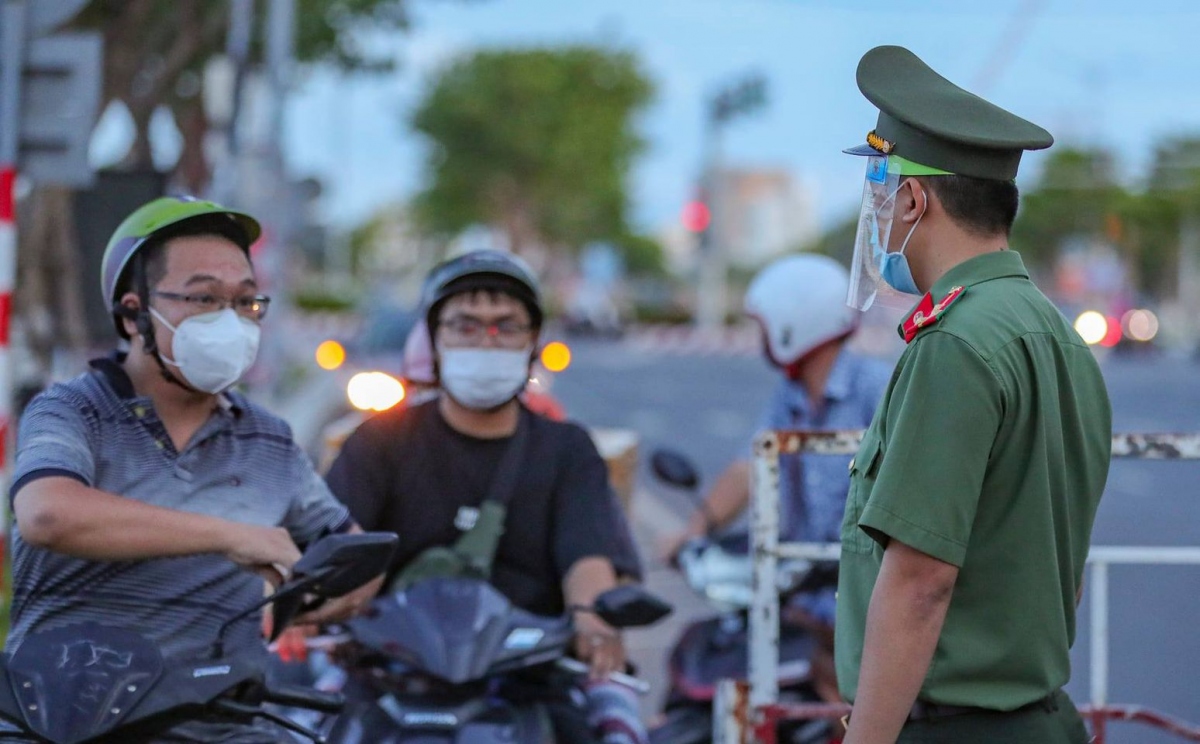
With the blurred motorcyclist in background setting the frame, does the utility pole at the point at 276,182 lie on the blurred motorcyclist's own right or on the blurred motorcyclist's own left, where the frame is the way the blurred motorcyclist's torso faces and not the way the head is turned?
on the blurred motorcyclist's own right

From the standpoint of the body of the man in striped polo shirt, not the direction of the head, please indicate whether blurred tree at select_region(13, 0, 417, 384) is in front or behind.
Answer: behind

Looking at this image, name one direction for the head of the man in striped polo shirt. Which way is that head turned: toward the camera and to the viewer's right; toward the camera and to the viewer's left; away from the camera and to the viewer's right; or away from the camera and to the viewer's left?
toward the camera and to the viewer's right

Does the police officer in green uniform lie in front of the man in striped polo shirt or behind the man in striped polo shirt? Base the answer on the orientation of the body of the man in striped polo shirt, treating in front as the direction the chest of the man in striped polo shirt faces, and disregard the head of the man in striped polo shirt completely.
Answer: in front

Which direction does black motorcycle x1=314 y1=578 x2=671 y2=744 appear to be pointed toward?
toward the camera

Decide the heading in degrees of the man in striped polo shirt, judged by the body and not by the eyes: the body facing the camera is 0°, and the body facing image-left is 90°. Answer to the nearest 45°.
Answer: approximately 315°

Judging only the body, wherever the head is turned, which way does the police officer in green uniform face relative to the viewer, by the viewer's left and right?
facing away from the viewer and to the left of the viewer

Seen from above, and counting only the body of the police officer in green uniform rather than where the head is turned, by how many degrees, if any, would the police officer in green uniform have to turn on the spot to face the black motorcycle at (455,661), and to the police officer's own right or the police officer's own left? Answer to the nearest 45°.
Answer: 0° — they already face it

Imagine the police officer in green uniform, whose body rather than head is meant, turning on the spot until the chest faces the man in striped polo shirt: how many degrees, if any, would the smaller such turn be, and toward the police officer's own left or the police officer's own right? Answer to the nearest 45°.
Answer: approximately 45° to the police officer's own left

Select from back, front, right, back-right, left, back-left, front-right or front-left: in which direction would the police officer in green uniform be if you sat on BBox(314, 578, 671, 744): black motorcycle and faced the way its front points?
front-left

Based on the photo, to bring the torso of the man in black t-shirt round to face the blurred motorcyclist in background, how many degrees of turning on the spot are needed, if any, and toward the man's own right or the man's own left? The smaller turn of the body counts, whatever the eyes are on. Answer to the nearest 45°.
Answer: approximately 135° to the man's own left

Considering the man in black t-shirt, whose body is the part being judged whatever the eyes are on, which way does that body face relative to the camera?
toward the camera

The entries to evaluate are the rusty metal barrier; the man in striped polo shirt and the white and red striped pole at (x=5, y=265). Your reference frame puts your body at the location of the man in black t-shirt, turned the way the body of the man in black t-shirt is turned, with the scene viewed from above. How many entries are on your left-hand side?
1

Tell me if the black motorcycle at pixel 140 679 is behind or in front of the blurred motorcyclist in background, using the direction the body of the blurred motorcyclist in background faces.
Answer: in front
